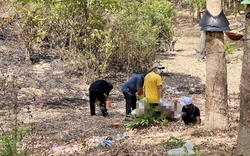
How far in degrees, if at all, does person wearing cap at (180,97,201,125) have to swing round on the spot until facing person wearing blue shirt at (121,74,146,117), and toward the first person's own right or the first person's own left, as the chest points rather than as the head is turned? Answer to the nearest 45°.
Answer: approximately 90° to the first person's own right

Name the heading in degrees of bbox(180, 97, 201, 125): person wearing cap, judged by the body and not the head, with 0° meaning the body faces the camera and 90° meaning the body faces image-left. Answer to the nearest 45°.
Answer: approximately 45°
